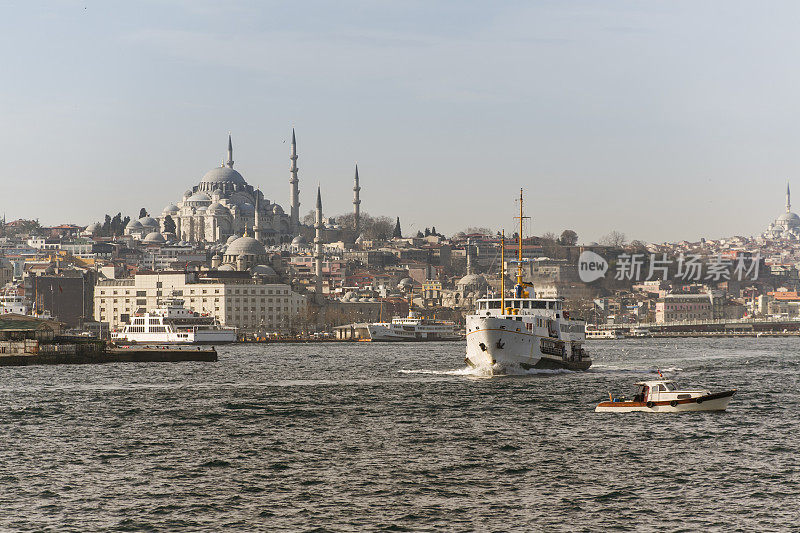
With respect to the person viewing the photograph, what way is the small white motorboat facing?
facing to the right of the viewer
